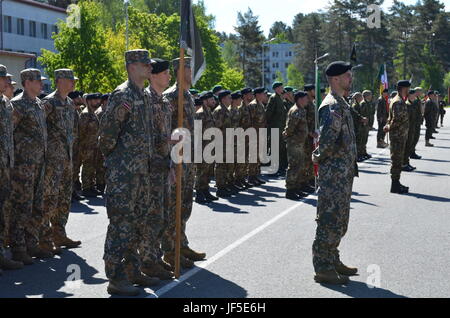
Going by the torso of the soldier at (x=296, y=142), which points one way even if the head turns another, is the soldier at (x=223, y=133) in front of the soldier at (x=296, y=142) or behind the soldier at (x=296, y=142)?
behind

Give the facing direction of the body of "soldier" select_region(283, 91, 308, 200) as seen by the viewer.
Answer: to the viewer's right

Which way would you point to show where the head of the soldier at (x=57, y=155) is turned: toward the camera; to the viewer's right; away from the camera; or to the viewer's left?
to the viewer's right

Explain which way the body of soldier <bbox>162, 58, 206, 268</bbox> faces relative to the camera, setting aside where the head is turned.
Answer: to the viewer's right

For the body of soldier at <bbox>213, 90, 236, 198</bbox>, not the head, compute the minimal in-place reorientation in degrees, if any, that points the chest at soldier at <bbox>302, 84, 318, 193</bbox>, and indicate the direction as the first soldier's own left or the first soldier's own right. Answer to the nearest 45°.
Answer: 0° — they already face them

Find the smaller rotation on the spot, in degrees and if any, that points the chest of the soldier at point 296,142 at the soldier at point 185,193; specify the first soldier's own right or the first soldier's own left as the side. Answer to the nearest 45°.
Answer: approximately 90° to the first soldier's own right

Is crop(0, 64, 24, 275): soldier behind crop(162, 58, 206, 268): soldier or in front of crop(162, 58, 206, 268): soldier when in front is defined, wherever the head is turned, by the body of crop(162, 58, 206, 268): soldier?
behind

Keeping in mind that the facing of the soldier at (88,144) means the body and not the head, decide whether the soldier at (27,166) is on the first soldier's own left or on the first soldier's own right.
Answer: on the first soldier's own right
